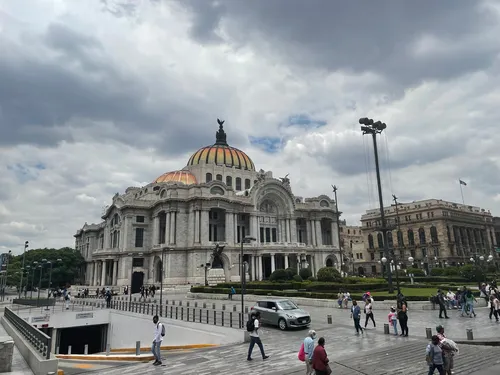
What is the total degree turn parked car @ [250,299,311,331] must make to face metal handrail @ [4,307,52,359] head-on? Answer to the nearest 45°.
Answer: approximately 90° to its right

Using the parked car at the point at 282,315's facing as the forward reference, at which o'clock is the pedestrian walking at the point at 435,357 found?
The pedestrian walking is roughly at 1 o'clock from the parked car.

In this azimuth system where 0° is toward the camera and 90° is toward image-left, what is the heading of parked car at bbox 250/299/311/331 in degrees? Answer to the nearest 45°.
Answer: approximately 315°

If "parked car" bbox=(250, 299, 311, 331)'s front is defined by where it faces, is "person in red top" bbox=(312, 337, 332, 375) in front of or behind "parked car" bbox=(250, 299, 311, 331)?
in front

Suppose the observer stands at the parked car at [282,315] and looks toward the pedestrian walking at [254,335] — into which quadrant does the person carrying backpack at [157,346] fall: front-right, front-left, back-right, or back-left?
front-right

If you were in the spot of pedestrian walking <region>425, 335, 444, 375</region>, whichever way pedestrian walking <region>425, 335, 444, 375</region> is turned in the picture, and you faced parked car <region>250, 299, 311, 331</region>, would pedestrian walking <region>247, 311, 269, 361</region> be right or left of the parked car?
left

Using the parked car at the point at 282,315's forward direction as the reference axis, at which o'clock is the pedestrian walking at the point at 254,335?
The pedestrian walking is roughly at 2 o'clock from the parked car.

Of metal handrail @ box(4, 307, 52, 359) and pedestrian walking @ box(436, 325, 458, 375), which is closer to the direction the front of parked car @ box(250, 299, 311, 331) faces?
the pedestrian walking

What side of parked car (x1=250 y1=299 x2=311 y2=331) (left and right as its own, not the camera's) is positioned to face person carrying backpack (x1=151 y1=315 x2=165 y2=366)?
right

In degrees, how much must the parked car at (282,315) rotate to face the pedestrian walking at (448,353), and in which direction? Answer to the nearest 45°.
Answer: approximately 45° to its right
